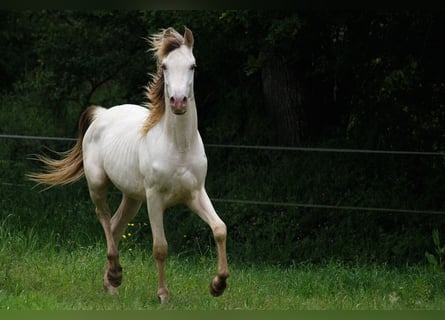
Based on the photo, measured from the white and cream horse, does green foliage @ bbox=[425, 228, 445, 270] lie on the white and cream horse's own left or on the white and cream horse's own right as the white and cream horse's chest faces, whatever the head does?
on the white and cream horse's own left

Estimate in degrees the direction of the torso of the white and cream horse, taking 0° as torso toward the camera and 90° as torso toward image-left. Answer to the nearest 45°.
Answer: approximately 315°
